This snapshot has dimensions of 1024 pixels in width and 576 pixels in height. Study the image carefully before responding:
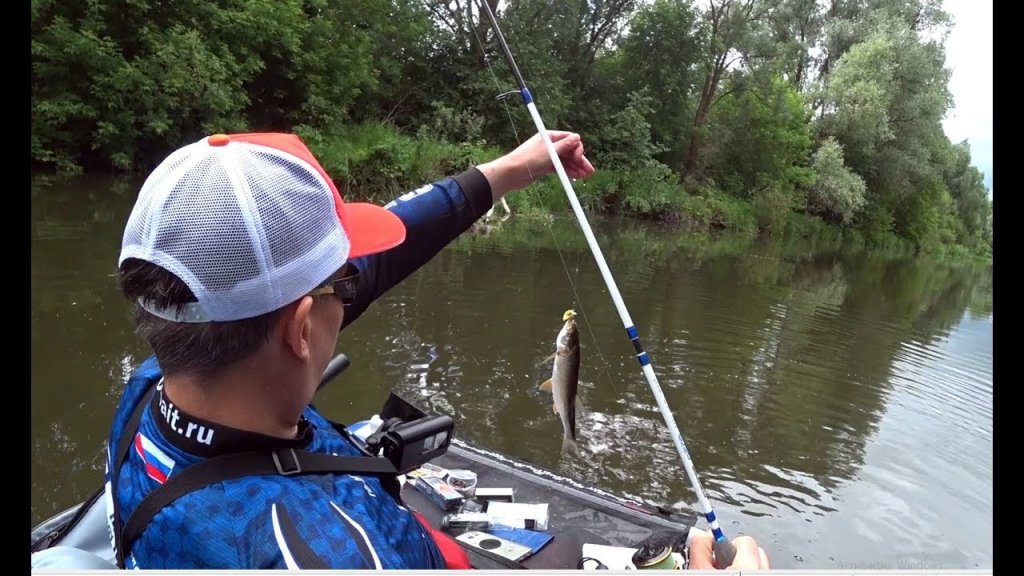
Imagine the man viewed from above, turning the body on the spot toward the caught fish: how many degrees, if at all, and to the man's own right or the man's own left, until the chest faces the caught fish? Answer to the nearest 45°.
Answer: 0° — they already face it

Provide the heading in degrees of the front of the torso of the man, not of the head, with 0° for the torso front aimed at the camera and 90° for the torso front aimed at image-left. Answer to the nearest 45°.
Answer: approximately 225°

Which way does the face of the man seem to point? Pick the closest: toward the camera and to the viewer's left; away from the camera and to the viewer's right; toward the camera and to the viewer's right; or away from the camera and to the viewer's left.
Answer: away from the camera and to the viewer's right
